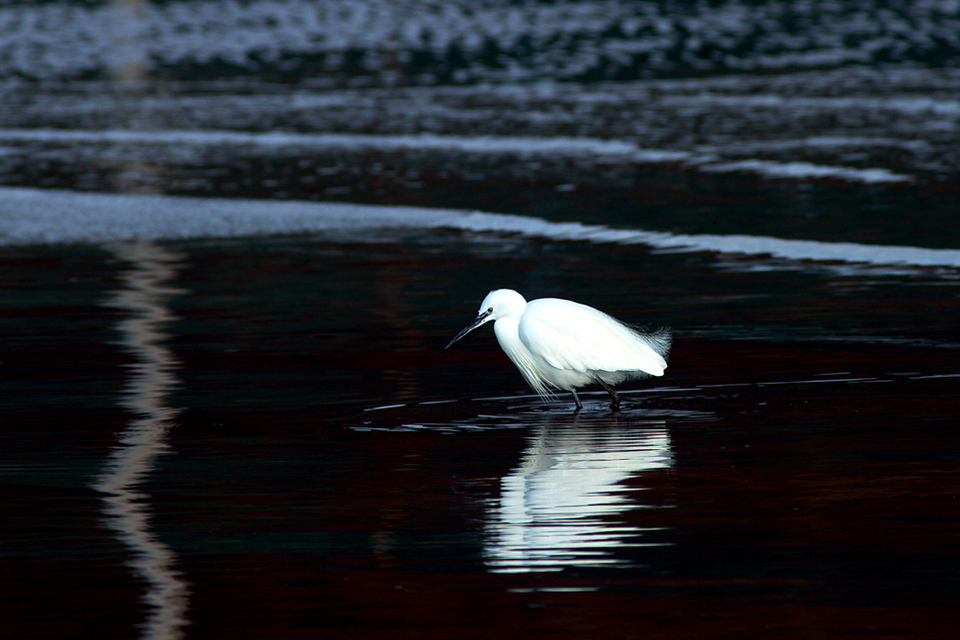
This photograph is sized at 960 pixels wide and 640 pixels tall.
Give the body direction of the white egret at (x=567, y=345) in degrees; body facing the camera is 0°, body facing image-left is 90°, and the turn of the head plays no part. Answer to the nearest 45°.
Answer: approximately 90°
